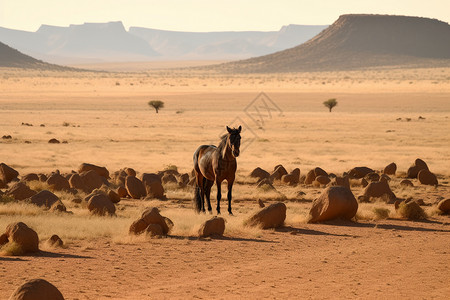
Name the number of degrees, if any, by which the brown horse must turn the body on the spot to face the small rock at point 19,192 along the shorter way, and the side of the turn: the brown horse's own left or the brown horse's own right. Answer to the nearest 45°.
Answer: approximately 135° to the brown horse's own right

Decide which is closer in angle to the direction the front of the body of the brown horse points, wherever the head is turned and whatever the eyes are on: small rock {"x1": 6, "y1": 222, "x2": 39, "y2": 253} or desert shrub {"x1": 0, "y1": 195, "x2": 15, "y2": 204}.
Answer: the small rock

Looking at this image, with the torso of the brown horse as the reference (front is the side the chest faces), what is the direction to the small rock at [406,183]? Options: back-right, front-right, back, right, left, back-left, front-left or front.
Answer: left

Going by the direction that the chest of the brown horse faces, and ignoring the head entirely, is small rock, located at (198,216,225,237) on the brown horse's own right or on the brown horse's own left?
on the brown horse's own right

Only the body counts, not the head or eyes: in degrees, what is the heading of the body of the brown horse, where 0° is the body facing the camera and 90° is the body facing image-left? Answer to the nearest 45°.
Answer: approximately 315°

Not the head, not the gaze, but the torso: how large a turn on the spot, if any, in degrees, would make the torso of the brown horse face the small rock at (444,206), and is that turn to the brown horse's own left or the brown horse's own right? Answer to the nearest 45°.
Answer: approximately 45° to the brown horse's own left

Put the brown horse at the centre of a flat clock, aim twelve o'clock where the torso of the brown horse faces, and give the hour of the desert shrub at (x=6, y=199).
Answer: The desert shrub is roughly at 5 o'clock from the brown horse.

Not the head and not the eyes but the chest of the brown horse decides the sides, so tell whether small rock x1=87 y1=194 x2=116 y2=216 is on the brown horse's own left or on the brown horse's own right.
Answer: on the brown horse's own right

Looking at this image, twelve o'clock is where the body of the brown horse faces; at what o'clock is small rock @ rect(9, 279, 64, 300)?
The small rock is roughly at 2 o'clock from the brown horse.

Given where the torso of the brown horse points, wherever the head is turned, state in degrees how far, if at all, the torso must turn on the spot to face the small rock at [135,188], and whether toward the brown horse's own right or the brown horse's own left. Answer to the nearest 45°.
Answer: approximately 180°

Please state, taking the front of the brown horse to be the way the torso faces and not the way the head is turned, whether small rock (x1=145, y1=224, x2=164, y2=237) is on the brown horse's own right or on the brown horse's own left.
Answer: on the brown horse's own right
